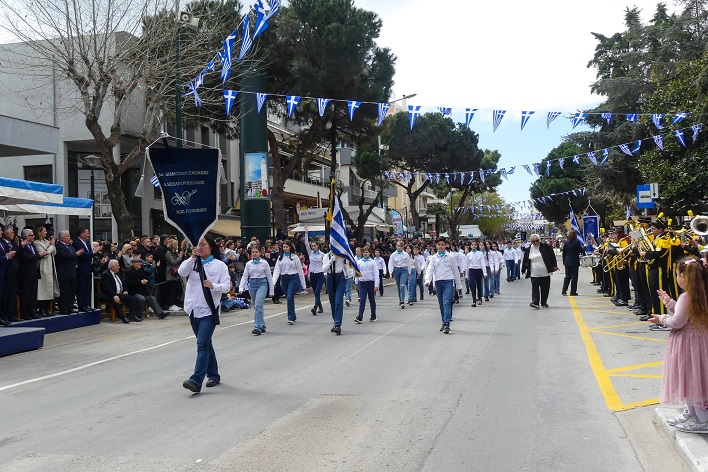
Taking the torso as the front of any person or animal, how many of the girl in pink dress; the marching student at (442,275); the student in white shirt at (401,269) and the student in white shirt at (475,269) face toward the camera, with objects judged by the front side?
3

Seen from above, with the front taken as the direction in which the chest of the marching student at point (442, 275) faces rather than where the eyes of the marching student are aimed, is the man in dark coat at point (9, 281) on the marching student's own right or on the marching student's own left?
on the marching student's own right

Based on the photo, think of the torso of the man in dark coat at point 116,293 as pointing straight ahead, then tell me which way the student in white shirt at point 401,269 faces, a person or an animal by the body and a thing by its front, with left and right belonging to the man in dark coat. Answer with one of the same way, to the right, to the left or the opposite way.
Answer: to the right

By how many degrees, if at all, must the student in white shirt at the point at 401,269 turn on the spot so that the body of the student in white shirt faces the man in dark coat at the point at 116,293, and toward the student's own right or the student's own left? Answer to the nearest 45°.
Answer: approximately 45° to the student's own right

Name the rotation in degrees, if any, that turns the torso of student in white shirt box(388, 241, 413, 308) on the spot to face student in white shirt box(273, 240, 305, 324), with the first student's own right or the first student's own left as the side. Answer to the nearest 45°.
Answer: approximately 45° to the first student's own right

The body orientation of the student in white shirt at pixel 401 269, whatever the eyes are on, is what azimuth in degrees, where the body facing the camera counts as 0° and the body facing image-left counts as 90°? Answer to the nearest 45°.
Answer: approximately 0°

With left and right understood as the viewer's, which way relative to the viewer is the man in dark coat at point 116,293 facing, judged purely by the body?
facing the viewer and to the right of the viewer

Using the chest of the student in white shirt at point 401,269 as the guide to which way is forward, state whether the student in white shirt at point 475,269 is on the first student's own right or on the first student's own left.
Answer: on the first student's own left
